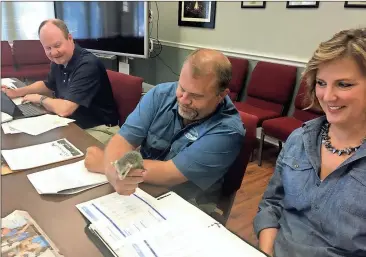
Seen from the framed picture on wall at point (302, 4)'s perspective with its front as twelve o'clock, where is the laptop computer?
The laptop computer is roughly at 1 o'clock from the framed picture on wall.

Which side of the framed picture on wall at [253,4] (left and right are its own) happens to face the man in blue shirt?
front

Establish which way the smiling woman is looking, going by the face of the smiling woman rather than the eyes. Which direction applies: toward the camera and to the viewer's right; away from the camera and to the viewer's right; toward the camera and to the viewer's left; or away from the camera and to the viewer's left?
toward the camera and to the viewer's left

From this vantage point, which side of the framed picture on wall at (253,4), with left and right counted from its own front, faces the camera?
front

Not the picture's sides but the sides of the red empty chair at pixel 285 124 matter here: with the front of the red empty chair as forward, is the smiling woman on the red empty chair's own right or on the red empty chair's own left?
on the red empty chair's own left

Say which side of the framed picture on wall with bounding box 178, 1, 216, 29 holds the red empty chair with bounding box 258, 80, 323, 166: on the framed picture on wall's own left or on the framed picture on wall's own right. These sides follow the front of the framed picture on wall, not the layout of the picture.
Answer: on the framed picture on wall's own left

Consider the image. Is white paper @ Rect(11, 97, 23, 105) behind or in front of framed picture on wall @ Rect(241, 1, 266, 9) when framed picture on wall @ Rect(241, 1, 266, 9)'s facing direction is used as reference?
in front

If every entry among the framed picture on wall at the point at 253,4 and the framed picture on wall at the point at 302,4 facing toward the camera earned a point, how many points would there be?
2

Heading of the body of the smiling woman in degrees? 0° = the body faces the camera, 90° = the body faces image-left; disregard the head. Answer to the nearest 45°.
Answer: approximately 45°

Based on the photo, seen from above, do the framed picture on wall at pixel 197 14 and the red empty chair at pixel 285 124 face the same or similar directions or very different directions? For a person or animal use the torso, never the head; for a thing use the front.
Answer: same or similar directions

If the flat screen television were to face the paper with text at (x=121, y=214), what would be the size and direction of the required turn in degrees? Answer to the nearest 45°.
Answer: approximately 45° to its left

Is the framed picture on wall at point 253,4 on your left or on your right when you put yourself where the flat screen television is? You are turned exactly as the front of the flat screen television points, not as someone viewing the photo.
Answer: on your left

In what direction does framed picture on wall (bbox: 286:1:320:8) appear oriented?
toward the camera
